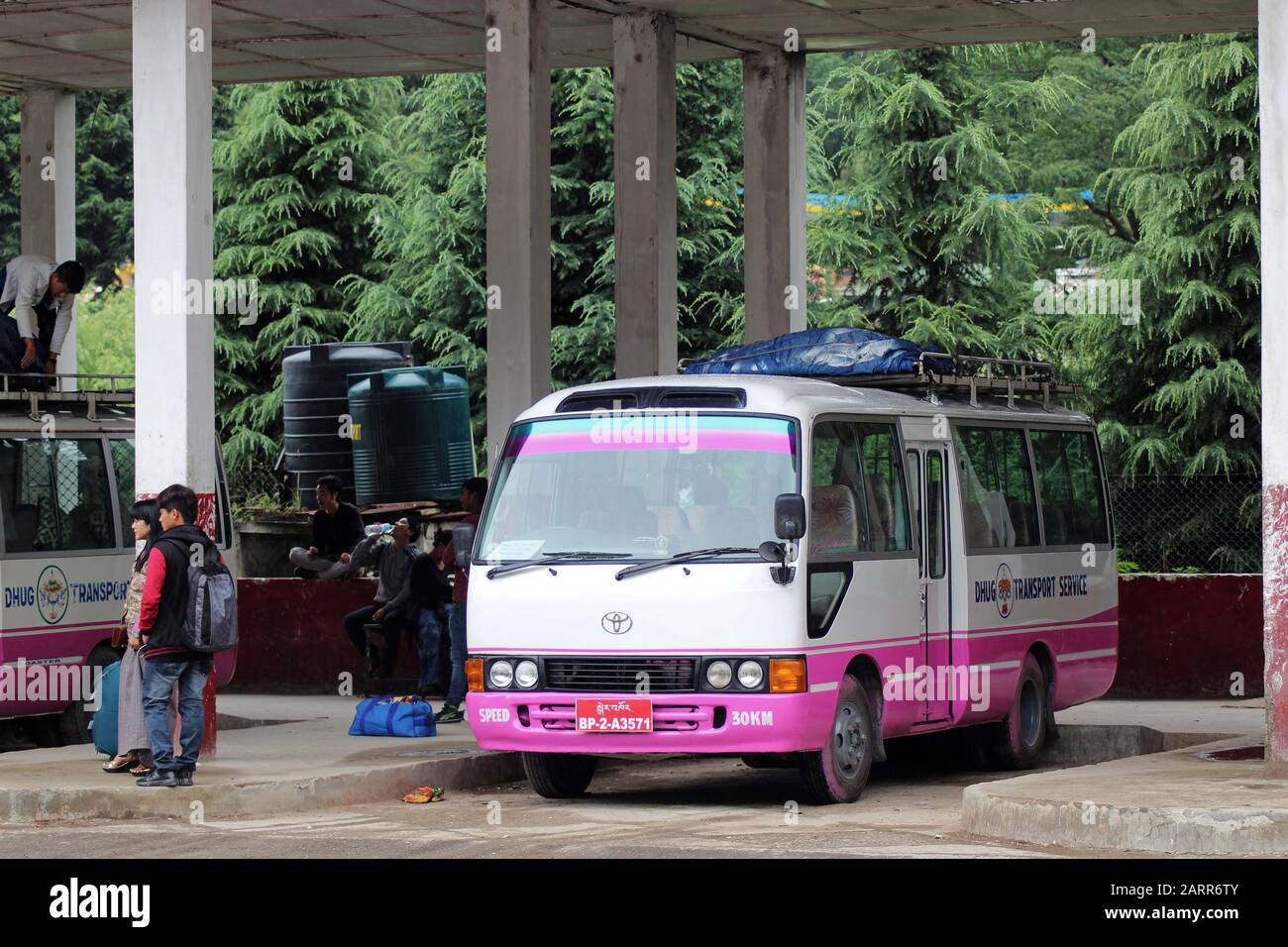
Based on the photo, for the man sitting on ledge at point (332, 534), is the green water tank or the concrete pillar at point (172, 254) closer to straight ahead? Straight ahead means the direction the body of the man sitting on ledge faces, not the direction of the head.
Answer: the concrete pillar

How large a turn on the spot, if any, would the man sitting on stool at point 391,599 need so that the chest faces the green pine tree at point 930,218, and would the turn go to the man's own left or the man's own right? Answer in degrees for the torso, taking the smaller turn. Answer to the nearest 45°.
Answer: approximately 180°

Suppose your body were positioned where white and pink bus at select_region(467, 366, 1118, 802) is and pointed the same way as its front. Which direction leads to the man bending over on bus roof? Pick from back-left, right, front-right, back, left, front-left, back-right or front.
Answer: right

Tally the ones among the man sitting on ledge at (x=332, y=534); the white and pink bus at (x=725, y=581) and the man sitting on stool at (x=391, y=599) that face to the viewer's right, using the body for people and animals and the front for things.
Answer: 0

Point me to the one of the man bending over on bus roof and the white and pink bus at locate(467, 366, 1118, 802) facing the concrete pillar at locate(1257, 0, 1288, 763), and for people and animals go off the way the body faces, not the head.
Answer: the man bending over on bus roof

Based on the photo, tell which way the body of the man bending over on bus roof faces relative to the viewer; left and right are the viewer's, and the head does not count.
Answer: facing the viewer and to the right of the viewer

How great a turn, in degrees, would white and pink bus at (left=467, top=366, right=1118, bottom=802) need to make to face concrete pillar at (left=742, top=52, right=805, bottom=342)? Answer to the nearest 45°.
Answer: approximately 135° to its right

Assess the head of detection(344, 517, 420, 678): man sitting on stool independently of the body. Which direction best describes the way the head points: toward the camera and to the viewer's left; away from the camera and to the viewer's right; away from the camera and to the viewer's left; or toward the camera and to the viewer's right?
toward the camera and to the viewer's left

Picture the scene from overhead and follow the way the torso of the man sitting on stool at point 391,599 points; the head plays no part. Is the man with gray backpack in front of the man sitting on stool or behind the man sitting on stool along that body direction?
in front

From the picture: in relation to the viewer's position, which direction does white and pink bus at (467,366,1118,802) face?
facing the viewer and to the left of the viewer
